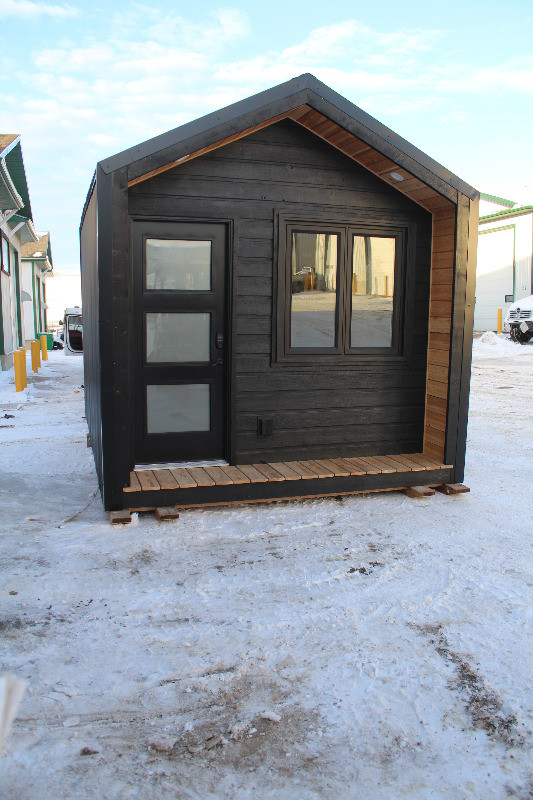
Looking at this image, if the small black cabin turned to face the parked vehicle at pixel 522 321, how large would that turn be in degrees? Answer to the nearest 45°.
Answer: approximately 135° to its left

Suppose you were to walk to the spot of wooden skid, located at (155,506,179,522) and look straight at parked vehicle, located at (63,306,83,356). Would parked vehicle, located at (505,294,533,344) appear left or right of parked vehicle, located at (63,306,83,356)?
right

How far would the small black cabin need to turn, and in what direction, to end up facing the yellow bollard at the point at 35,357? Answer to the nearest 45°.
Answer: approximately 135° to its right

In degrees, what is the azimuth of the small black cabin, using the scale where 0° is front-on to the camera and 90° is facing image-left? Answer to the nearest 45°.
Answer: approximately 0°

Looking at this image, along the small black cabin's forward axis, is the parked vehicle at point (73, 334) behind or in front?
behind
